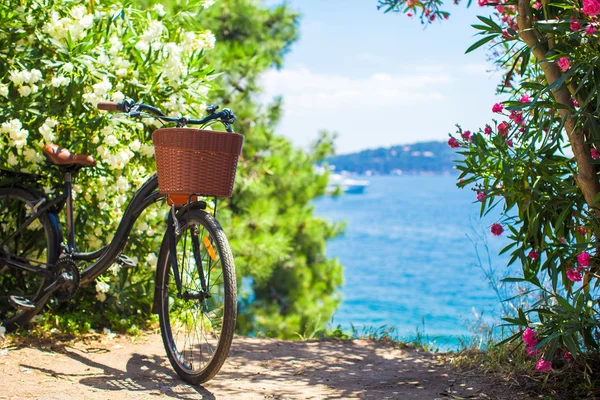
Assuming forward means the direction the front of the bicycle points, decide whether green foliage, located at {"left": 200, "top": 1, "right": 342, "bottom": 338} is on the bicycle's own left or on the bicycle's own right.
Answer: on the bicycle's own left

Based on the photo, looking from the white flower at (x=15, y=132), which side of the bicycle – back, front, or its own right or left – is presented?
back

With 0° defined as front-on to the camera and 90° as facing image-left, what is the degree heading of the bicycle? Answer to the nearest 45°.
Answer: approximately 315°

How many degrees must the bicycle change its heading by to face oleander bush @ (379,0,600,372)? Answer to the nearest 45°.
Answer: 0° — it already faces it
